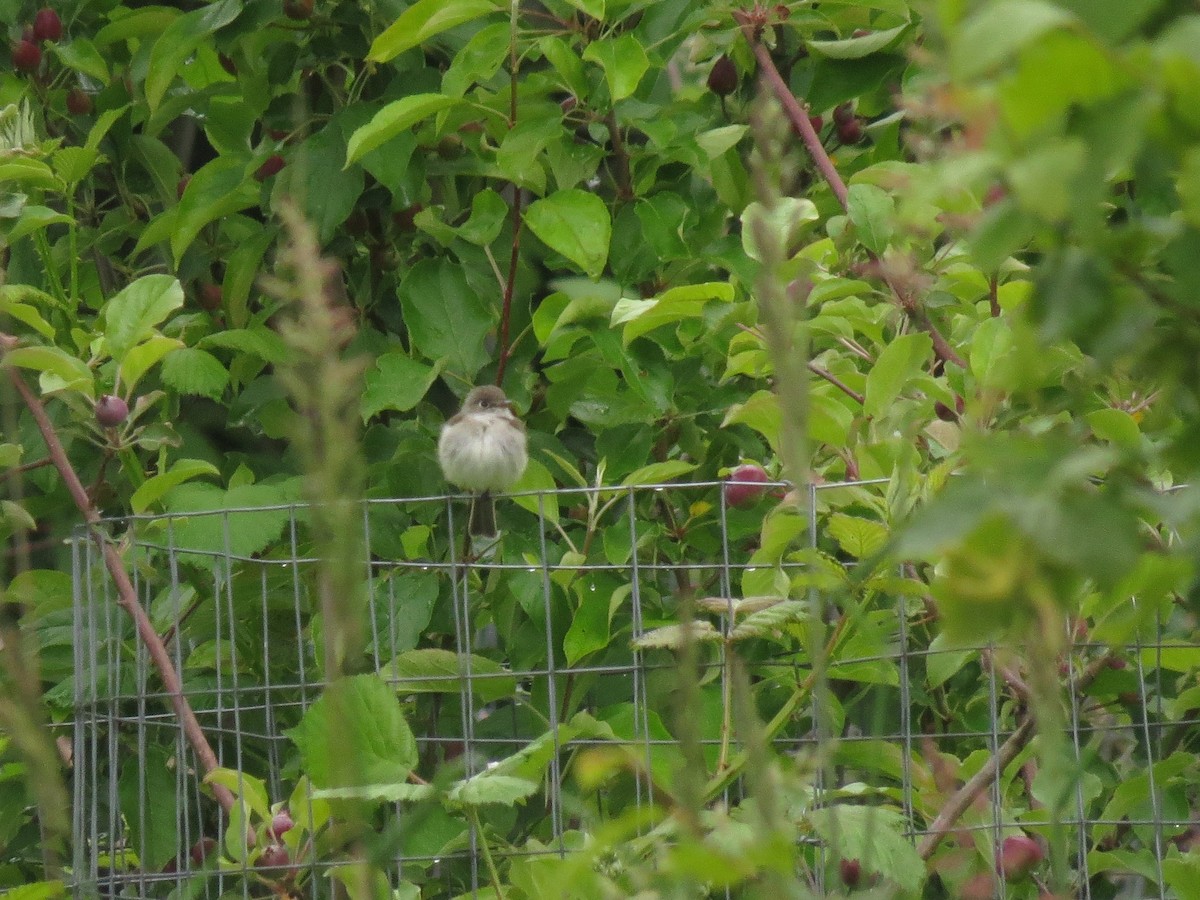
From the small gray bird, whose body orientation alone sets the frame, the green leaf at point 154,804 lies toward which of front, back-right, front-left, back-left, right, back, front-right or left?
front-right

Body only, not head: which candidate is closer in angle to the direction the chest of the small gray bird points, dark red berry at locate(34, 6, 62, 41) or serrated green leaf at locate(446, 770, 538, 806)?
the serrated green leaf

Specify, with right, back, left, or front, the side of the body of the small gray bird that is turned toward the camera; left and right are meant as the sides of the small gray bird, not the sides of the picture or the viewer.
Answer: front

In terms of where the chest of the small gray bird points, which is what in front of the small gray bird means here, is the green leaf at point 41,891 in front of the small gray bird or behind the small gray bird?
in front

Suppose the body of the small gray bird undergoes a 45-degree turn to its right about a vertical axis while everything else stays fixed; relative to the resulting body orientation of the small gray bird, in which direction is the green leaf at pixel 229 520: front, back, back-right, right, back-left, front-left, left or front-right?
front

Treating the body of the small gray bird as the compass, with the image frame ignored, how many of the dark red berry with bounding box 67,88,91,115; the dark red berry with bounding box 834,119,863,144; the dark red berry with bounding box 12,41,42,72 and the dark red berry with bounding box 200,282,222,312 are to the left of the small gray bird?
1

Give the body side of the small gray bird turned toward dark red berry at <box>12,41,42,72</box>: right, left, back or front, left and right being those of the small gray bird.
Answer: right

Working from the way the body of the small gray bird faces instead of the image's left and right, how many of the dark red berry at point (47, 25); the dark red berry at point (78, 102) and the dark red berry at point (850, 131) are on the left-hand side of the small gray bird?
1

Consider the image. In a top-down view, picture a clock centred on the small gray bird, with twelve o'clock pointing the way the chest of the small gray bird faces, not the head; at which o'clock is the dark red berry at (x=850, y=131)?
The dark red berry is roughly at 9 o'clock from the small gray bird.
